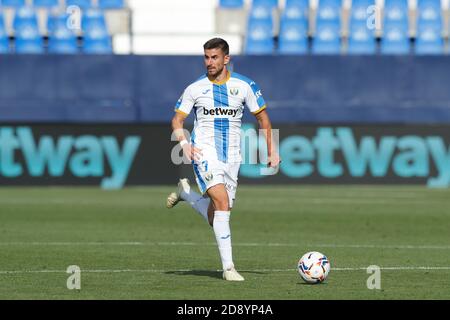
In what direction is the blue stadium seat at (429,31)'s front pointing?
toward the camera

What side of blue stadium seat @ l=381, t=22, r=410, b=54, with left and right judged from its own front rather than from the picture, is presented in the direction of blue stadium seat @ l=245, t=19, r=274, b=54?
right

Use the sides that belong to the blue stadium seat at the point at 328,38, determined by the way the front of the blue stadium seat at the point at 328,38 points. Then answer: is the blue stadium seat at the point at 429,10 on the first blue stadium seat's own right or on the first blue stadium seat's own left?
on the first blue stadium seat's own left

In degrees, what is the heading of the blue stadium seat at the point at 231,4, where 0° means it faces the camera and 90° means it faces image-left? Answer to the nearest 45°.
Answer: approximately 0°

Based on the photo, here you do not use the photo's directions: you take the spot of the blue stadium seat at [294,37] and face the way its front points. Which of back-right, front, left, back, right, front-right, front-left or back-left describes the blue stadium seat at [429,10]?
left

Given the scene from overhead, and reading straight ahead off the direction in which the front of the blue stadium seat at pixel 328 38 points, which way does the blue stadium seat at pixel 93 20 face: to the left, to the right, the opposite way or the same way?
the same way

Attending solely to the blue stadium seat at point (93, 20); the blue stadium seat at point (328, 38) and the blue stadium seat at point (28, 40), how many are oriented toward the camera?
3

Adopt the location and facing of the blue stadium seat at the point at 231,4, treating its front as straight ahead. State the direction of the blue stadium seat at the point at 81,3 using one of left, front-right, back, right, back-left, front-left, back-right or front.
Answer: right

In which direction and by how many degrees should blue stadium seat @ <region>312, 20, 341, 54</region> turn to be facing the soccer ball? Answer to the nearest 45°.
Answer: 0° — it already faces it

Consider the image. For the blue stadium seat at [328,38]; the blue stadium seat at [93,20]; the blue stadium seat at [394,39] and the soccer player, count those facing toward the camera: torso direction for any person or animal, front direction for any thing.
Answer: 4

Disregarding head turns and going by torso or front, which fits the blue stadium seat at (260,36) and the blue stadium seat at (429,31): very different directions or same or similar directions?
same or similar directions

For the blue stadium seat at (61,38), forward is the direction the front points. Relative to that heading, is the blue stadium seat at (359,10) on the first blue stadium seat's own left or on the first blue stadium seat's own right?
on the first blue stadium seat's own left

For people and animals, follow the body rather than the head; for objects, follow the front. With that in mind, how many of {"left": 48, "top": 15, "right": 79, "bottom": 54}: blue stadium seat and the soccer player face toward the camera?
2

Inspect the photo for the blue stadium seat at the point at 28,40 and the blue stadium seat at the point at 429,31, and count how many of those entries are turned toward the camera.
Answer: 2

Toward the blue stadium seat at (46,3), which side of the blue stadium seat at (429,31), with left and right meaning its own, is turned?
right

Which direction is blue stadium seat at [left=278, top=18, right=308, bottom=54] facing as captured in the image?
toward the camera

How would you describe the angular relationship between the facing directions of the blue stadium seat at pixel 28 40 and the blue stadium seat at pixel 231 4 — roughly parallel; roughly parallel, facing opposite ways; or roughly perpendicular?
roughly parallel

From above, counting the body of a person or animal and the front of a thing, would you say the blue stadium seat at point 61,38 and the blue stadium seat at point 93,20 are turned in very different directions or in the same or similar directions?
same or similar directions

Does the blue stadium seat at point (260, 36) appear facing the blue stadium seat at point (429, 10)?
no

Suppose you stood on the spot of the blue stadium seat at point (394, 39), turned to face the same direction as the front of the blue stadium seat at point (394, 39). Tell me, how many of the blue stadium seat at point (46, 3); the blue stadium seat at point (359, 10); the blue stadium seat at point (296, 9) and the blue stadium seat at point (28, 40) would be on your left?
0

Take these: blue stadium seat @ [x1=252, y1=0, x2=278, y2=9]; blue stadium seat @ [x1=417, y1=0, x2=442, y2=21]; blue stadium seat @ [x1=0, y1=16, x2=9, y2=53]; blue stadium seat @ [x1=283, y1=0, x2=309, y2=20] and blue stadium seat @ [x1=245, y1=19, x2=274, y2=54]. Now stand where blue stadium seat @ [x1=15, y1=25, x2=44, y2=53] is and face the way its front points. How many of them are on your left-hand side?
4
